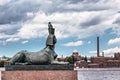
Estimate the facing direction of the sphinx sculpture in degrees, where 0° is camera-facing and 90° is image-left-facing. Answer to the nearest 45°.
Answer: approximately 270°
